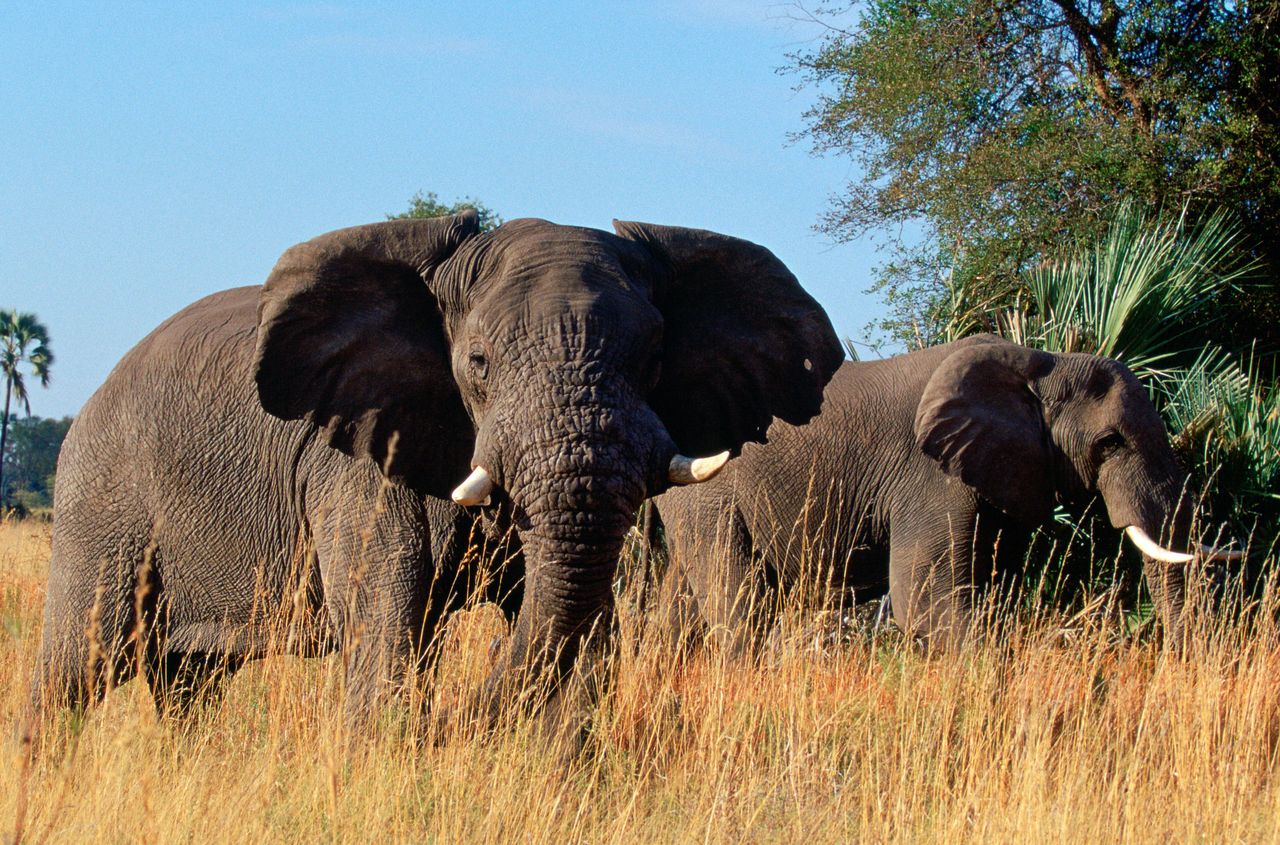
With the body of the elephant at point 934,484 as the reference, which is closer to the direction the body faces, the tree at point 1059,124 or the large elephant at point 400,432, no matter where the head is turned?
the tree

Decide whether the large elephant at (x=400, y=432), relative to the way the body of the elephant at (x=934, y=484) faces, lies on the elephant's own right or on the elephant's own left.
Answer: on the elephant's own right

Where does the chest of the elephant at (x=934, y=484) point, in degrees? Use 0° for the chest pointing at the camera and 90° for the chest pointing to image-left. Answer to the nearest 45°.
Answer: approximately 270°

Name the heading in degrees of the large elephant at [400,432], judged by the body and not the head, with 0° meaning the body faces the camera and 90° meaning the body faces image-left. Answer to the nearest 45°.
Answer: approximately 315°
